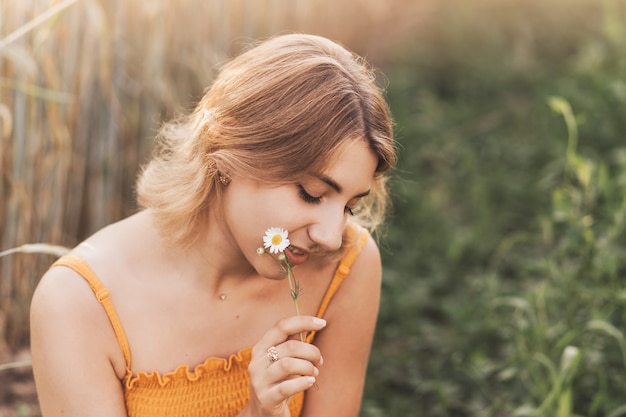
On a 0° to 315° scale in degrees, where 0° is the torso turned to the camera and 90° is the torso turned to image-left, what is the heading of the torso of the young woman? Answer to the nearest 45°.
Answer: approximately 315°

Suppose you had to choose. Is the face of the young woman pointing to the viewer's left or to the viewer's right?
to the viewer's right
